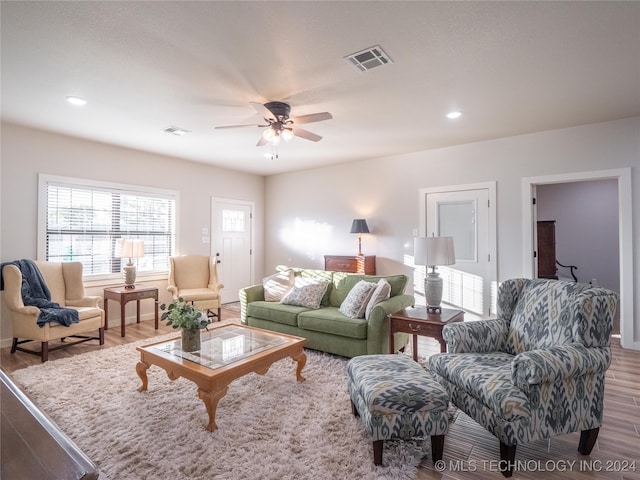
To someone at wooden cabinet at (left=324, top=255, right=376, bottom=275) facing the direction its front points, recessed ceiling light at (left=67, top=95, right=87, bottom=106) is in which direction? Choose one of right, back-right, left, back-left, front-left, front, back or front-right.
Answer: front

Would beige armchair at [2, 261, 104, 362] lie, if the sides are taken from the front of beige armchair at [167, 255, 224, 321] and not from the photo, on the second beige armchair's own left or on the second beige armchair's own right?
on the second beige armchair's own right

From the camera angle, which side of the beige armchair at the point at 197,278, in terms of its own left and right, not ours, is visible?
front

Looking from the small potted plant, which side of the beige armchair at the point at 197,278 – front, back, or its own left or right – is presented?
front

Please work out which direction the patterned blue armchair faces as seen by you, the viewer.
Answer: facing the viewer and to the left of the viewer

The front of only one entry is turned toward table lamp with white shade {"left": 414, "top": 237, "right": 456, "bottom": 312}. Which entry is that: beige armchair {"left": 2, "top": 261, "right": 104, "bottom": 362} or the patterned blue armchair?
the beige armchair

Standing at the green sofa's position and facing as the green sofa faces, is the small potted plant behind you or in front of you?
in front

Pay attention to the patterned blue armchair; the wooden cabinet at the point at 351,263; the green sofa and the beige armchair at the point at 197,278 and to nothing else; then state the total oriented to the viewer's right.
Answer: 0

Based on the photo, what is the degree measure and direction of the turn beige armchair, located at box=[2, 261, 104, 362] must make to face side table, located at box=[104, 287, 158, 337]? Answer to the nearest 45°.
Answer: approximately 90° to its left

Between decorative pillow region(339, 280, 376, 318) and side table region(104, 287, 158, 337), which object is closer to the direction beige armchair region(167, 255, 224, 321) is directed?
the decorative pillow

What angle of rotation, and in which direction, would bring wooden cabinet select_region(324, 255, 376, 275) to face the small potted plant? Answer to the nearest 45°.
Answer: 0° — it already faces it

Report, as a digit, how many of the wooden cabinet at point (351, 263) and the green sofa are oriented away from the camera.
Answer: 0

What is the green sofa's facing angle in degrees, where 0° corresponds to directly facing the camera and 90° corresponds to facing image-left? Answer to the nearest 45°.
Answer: approximately 45°

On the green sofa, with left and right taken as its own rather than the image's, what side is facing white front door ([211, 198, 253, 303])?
right
